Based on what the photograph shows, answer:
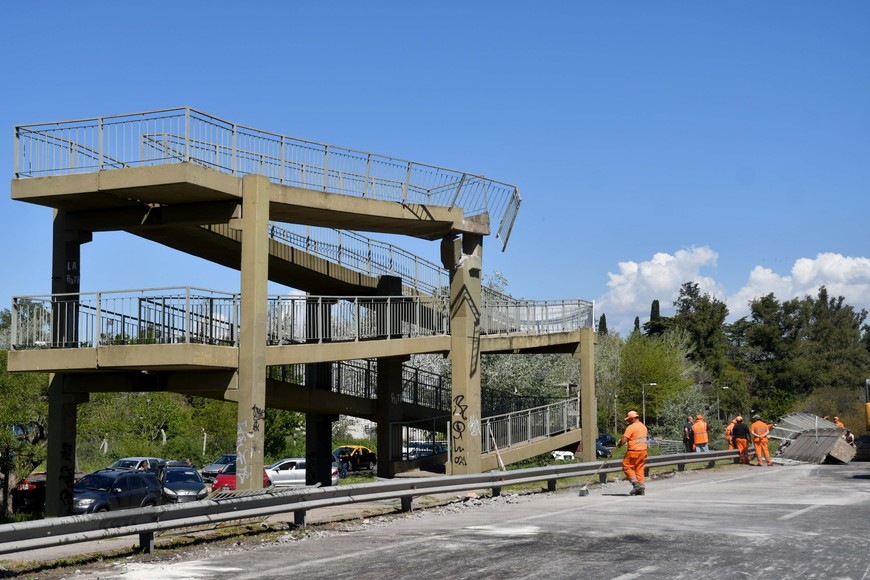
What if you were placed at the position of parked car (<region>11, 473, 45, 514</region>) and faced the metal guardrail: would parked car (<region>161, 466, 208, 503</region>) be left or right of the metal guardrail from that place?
left

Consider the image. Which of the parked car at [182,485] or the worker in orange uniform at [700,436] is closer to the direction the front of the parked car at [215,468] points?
the parked car

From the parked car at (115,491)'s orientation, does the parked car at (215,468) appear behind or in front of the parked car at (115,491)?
behind
